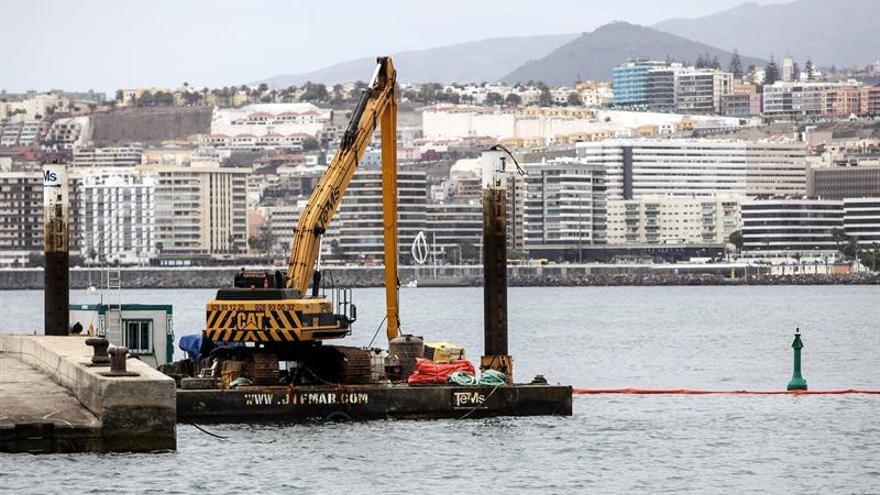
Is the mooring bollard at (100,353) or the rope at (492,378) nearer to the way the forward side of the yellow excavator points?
the rope

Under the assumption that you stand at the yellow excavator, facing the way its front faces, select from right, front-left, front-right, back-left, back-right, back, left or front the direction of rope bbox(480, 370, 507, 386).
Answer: front-right

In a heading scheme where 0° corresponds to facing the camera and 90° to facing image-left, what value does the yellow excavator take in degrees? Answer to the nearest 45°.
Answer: approximately 225°

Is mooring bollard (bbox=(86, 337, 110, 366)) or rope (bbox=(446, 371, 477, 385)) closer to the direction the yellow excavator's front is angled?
the rope

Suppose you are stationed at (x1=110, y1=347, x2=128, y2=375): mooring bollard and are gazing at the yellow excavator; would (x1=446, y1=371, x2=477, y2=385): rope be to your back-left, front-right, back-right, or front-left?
front-right

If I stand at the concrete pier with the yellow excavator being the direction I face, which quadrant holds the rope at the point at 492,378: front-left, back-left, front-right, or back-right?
front-right

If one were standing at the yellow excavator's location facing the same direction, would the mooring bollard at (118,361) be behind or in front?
behind
